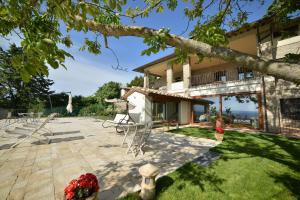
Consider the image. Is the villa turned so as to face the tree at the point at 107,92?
no

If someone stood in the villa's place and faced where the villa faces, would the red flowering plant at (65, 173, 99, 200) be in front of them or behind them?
in front

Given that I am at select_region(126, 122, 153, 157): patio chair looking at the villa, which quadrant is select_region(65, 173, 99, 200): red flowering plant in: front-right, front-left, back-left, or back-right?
back-right

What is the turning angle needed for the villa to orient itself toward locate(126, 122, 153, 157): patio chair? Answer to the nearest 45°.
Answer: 0° — it already faces it

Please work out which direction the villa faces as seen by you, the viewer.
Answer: facing the viewer and to the left of the viewer

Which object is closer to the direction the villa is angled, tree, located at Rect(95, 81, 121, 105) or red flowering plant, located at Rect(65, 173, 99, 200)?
the red flowering plant

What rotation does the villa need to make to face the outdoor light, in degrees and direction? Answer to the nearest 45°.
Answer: approximately 45° to its left

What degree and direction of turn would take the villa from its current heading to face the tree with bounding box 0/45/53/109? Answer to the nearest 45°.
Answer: approximately 45° to its right

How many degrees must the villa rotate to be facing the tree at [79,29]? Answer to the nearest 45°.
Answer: approximately 45° to its left

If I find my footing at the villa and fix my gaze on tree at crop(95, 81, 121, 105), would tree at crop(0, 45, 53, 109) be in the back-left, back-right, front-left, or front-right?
front-left

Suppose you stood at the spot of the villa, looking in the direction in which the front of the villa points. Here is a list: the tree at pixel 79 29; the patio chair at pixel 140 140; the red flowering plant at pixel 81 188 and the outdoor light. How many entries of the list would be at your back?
0
